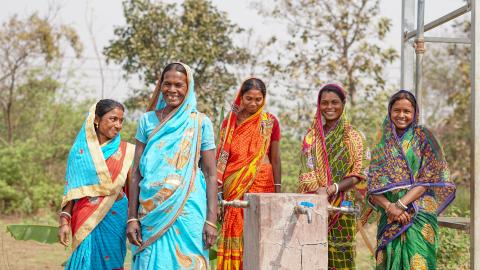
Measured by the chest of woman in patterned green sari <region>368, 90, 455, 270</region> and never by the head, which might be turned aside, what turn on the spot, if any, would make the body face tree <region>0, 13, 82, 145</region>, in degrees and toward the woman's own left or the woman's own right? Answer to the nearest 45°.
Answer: approximately 135° to the woman's own right

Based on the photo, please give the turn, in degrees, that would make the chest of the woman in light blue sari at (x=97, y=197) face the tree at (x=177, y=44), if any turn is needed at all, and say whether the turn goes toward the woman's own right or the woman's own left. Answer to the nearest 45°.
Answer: approximately 135° to the woman's own left

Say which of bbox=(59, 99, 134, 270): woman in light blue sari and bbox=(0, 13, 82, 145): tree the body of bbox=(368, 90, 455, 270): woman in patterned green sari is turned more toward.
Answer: the woman in light blue sari

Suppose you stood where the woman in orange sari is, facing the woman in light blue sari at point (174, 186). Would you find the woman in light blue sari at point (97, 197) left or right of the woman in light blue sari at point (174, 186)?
right

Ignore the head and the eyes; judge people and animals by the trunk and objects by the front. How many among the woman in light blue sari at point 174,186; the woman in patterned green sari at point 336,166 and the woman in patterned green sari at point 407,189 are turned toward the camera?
3
